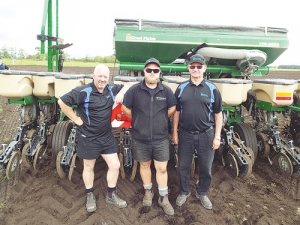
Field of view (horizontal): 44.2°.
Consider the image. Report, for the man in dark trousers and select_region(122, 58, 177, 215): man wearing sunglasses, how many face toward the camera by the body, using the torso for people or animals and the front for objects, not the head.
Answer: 2

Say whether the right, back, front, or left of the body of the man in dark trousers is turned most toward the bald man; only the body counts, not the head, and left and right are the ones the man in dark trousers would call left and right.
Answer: right

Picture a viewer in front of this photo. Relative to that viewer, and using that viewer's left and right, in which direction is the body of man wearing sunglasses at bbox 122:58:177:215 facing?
facing the viewer
